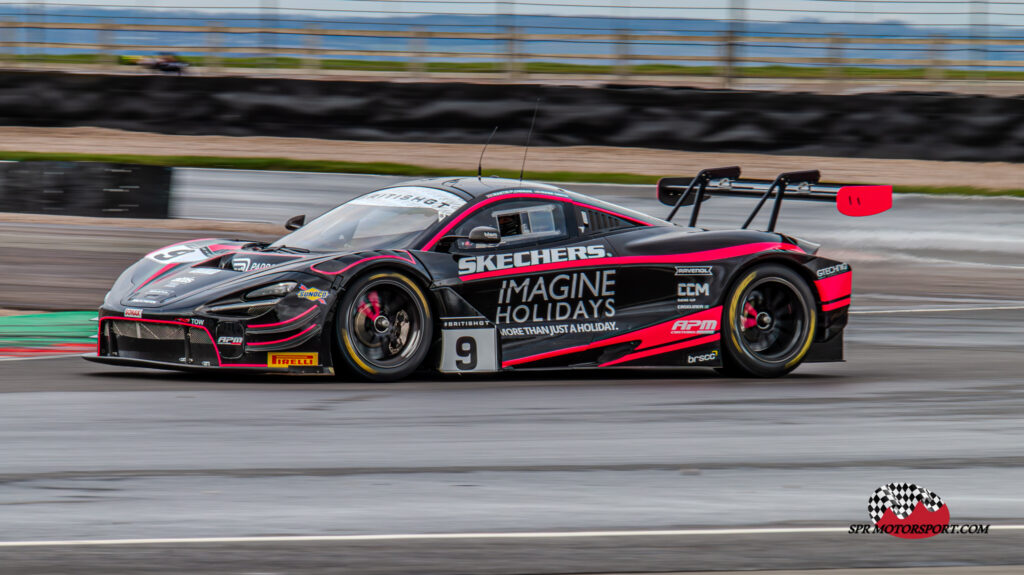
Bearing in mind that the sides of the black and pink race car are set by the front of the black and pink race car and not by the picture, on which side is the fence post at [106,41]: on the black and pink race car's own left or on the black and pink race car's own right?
on the black and pink race car's own right

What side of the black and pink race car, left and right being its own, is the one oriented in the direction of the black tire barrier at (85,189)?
right

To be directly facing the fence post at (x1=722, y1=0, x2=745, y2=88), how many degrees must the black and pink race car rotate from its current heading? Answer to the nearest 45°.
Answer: approximately 135° to its right

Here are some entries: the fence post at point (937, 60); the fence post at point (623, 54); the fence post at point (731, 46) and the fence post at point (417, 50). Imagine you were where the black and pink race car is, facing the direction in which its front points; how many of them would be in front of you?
0

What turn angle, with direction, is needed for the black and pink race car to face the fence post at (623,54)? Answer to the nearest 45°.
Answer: approximately 135° to its right

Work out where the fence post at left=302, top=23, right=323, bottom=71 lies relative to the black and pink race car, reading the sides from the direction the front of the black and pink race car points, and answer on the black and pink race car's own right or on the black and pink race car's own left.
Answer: on the black and pink race car's own right

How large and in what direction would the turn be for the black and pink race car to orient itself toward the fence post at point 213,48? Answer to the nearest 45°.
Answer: approximately 135° to its right

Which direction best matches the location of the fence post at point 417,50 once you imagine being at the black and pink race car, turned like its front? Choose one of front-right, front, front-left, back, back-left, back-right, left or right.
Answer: back-right

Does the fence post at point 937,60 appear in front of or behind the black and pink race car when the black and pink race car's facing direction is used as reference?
behind

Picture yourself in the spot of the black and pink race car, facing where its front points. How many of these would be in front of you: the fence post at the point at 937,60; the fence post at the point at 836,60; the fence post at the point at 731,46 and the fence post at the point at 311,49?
0
